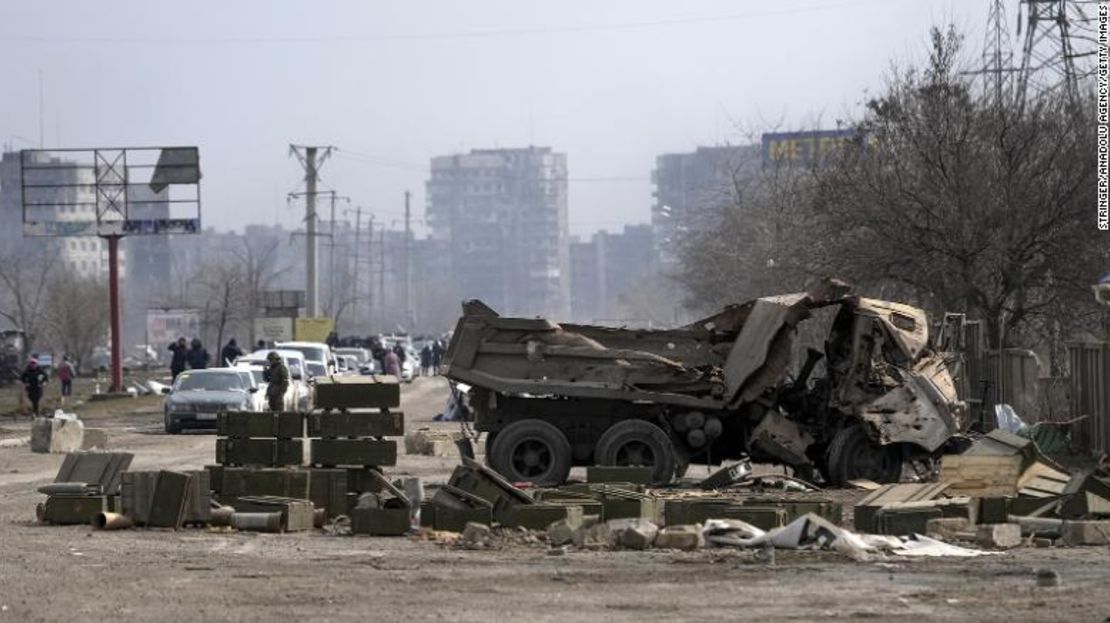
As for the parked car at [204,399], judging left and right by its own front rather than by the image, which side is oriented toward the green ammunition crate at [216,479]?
front

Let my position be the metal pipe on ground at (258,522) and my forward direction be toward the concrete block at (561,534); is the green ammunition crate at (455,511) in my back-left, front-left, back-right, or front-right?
front-left

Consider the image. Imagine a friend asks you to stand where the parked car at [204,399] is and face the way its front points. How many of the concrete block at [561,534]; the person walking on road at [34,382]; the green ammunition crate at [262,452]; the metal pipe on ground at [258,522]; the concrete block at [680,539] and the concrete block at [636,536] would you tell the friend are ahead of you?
5

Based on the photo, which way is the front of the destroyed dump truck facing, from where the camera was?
facing to the right of the viewer

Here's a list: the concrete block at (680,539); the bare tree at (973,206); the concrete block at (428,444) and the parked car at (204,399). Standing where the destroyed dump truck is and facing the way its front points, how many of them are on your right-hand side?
1

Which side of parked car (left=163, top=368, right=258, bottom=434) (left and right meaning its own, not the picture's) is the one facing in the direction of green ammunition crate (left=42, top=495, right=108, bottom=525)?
front

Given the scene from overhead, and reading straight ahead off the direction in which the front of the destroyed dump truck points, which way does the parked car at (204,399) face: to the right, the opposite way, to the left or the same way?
to the right

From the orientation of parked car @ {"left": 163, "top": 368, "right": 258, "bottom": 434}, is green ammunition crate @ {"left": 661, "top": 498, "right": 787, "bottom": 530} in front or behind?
in front

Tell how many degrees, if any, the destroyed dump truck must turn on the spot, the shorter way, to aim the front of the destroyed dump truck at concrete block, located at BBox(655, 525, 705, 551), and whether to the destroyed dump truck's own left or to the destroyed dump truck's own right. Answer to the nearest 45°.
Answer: approximately 90° to the destroyed dump truck's own right

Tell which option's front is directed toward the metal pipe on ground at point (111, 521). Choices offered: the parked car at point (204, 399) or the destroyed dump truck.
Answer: the parked car

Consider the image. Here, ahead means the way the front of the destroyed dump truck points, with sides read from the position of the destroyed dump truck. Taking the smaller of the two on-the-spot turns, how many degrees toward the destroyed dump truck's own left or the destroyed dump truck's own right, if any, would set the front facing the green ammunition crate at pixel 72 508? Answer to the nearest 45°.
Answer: approximately 135° to the destroyed dump truck's own right

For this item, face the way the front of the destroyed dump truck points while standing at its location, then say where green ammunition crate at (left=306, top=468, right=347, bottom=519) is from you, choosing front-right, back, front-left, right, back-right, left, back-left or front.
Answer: back-right

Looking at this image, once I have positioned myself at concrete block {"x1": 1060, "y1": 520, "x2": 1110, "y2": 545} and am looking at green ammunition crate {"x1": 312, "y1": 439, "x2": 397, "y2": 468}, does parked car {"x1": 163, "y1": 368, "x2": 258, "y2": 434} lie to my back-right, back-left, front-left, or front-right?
front-right

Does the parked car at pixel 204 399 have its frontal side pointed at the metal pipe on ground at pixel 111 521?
yes

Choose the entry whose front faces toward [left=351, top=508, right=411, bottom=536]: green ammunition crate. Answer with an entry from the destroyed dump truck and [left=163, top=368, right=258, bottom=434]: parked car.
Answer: the parked car

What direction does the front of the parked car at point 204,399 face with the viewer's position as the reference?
facing the viewer

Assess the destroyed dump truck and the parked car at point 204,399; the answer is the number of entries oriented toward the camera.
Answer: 1

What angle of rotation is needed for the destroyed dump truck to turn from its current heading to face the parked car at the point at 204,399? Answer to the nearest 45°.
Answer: approximately 135° to its left
